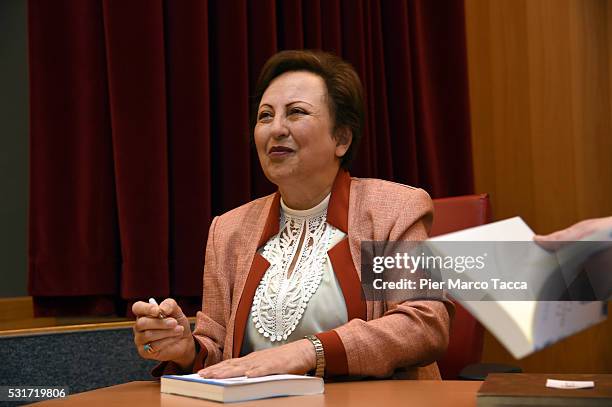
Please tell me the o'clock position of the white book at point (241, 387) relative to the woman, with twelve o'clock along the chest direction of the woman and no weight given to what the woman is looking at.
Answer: The white book is roughly at 11 o'clock from the woman.

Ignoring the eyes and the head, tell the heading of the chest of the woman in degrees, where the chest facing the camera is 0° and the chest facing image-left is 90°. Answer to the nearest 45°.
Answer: approximately 45°

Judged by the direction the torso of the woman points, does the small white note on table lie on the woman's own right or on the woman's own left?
on the woman's own left
